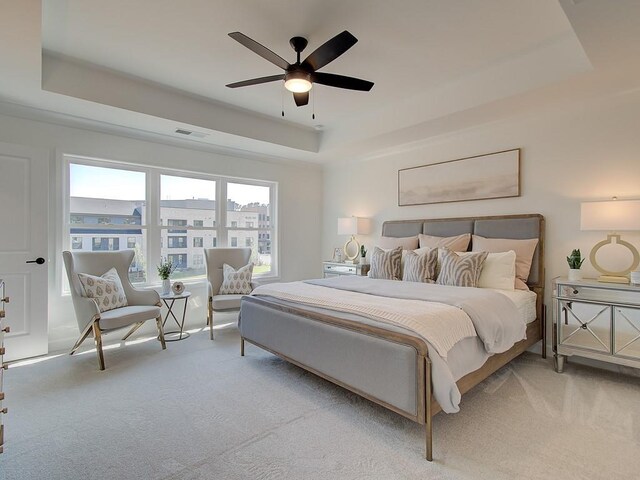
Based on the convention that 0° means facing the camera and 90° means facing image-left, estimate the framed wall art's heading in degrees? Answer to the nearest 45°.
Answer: approximately 45°

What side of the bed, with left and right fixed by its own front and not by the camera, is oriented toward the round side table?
right

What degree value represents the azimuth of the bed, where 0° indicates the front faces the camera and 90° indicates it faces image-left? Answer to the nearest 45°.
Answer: approximately 45°
